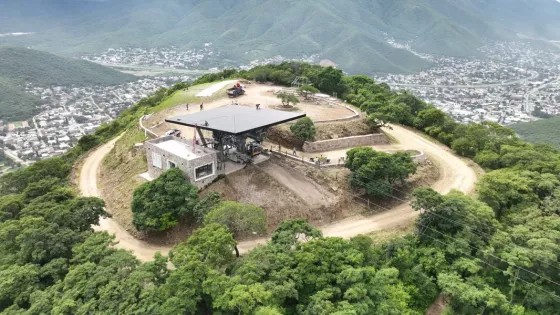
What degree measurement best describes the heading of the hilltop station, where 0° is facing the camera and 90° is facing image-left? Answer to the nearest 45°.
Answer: approximately 315°

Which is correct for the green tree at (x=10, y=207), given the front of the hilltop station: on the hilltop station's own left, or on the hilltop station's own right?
on the hilltop station's own right

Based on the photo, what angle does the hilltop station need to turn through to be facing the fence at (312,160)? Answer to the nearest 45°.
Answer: approximately 45° to its left

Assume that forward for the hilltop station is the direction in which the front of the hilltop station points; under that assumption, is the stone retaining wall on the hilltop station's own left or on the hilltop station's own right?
on the hilltop station's own left

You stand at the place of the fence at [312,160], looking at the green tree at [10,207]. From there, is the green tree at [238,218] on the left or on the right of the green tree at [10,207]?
left
